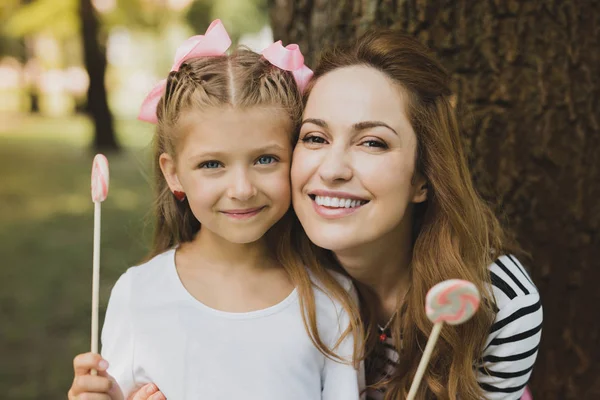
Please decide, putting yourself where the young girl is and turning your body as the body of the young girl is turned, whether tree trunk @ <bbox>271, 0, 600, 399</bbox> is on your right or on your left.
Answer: on your left

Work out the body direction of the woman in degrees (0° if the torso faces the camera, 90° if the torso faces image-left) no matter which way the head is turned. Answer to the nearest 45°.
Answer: approximately 45°

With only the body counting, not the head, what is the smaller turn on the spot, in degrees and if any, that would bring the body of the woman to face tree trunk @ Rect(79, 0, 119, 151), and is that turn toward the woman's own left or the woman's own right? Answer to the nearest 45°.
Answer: approximately 90° to the woman's own right
